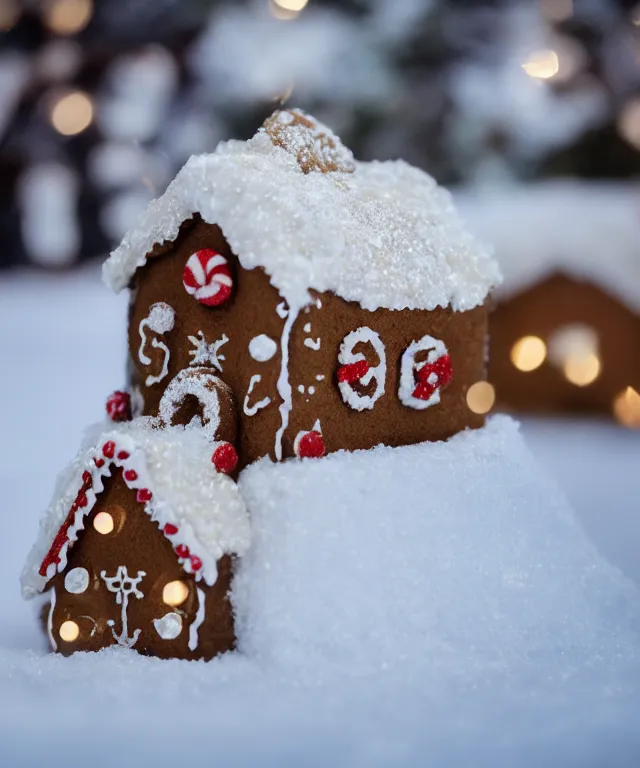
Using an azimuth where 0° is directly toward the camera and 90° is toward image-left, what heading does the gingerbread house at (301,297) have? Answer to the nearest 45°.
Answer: approximately 45°

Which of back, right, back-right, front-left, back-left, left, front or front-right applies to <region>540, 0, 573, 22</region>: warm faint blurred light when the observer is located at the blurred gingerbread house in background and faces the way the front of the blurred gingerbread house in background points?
back

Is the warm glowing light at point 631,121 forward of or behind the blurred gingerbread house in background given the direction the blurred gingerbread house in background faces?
behind

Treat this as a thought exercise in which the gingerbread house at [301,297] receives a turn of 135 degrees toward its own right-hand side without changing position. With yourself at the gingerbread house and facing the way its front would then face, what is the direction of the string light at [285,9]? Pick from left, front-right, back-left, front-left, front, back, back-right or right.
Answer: front

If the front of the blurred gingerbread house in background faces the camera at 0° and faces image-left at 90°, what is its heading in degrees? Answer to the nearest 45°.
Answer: approximately 0°

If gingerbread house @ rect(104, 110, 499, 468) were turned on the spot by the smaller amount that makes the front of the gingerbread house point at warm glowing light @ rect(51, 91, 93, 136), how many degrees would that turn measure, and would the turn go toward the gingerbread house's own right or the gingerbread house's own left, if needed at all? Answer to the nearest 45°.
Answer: approximately 135° to the gingerbread house's own right

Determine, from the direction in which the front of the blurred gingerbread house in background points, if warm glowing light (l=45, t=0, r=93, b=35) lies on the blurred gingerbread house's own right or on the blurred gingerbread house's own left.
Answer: on the blurred gingerbread house's own right
